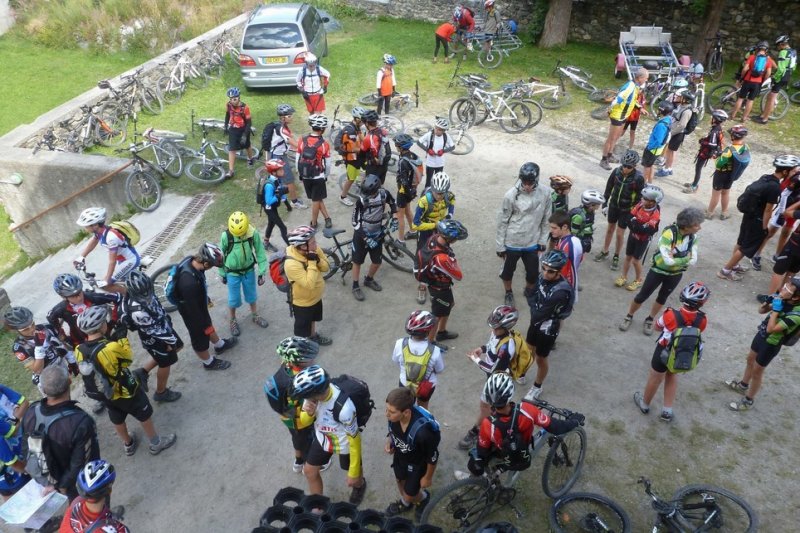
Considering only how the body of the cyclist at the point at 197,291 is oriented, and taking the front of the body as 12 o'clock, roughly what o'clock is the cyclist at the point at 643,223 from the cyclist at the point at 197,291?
the cyclist at the point at 643,223 is roughly at 12 o'clock from the cyclist at the point at 197,291.

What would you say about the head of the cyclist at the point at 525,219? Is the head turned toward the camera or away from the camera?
toward the camera

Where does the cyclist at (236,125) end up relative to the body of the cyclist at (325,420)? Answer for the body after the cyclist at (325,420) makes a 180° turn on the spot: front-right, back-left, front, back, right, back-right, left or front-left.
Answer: front-left

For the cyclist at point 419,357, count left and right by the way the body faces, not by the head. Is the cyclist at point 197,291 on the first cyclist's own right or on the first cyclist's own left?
on the first cyclist's own left

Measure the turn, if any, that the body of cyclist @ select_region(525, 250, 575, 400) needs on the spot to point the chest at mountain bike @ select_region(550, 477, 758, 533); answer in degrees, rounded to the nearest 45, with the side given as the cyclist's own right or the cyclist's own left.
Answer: approximately 90° to the cyclist's own left

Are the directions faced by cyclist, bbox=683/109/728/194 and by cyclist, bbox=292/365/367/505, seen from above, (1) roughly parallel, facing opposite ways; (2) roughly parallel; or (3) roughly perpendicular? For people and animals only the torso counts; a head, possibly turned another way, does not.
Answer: roughly perpendicular

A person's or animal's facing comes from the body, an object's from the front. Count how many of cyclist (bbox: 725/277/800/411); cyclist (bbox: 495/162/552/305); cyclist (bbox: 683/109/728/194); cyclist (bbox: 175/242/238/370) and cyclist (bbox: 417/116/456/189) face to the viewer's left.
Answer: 2

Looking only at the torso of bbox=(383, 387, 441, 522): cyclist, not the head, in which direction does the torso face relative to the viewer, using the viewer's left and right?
facing the viewer and to the left of the viewer

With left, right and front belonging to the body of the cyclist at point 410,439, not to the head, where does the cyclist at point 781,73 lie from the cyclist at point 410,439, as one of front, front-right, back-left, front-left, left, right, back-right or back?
back

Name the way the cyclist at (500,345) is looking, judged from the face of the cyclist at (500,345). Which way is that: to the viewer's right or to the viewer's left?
to the viewer's left

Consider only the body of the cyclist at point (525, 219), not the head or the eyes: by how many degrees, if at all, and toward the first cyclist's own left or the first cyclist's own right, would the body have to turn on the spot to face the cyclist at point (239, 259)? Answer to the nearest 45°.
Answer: approximately 90° to the first cyclist's own right

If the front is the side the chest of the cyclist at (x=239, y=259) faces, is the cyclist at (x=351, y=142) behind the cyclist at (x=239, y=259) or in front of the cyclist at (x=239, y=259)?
behind

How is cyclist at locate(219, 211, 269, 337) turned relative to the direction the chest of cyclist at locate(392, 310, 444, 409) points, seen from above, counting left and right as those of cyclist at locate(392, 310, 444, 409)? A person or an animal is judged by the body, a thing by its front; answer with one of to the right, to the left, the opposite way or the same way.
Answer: the opposite way

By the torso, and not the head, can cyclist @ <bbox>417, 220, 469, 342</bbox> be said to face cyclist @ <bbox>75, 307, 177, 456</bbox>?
no

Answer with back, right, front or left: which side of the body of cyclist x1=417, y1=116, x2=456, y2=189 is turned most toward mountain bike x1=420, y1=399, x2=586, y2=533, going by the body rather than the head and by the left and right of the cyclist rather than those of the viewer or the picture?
front

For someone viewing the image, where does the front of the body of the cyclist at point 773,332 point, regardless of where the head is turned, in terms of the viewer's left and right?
facing to the left of the viewer
